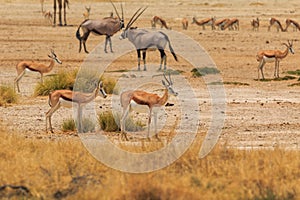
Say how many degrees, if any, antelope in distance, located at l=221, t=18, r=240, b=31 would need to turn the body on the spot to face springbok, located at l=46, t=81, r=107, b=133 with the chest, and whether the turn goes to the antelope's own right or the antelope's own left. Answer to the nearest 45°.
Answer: approximately 90° to the antelope's own left

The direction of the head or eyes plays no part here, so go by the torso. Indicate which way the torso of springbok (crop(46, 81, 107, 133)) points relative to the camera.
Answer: to the viewer's right

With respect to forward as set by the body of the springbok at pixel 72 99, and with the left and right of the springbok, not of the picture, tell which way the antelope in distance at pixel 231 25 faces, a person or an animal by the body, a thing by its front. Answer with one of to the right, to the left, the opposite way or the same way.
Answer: the opposite way

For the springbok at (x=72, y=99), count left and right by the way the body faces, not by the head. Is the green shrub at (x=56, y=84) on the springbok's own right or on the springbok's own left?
on the springbok's own left

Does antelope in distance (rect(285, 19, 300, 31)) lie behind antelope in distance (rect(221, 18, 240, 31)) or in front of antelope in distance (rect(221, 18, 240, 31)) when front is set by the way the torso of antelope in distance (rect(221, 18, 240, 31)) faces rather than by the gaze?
behind

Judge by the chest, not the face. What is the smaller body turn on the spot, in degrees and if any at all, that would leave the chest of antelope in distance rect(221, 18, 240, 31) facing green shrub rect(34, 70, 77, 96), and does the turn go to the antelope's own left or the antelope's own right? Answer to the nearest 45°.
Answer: approximately 90° to the antelope's own left

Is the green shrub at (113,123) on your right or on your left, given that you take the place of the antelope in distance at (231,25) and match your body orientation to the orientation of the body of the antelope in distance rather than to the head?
on your left

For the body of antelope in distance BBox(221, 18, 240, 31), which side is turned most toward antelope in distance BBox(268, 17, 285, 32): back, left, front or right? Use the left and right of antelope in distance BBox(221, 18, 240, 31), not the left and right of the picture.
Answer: back

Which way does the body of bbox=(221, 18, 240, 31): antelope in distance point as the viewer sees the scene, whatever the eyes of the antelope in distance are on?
to the viewer's left
